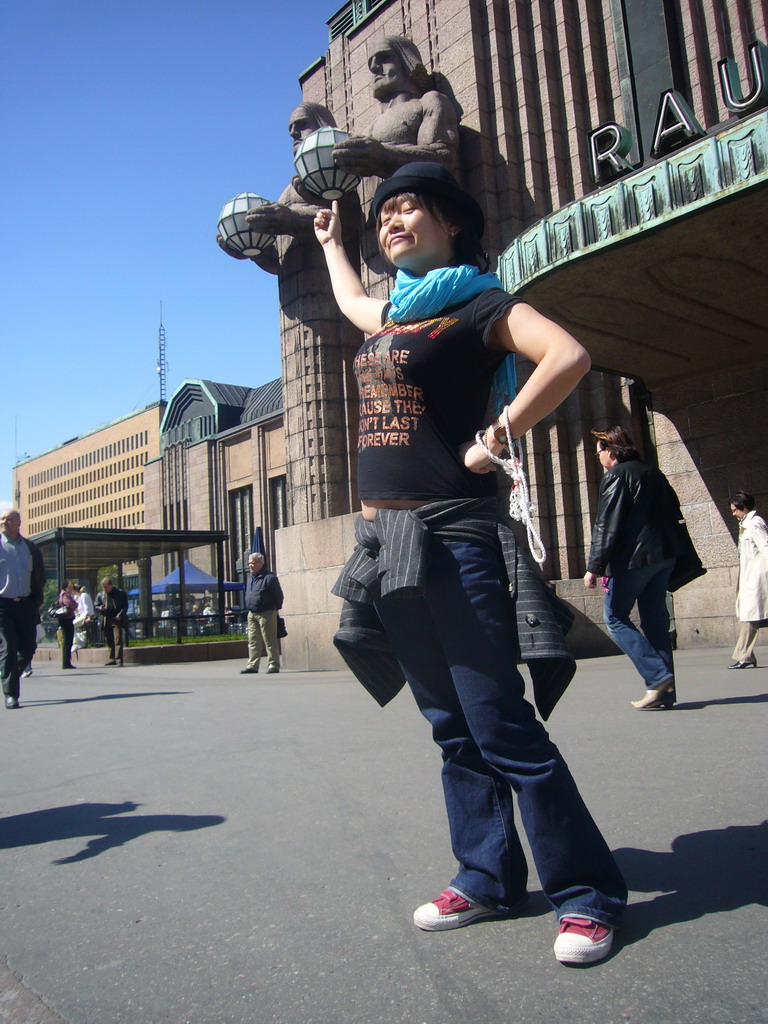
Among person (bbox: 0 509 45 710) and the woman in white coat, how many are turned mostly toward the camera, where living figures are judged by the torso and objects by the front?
1

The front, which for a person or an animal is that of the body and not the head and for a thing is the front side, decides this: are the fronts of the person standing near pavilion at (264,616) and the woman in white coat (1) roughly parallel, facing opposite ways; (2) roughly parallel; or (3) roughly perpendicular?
roughly perpendicular

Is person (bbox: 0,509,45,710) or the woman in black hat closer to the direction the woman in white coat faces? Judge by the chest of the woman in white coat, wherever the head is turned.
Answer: the person

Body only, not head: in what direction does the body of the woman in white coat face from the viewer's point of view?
to the viewer's left

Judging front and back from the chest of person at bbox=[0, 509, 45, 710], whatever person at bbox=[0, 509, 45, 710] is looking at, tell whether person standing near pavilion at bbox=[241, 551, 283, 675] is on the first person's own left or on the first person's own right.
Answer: on the first person's own left

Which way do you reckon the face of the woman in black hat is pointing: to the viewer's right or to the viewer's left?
to the viewer's left

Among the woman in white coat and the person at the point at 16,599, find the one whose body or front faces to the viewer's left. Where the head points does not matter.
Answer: the woman in white coat

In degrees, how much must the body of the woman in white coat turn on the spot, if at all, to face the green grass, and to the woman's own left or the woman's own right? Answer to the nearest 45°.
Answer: approximately 45° to the woman's own right

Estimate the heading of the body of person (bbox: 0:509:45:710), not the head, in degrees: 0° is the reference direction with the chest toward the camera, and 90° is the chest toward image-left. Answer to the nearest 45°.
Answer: approximately 0°
